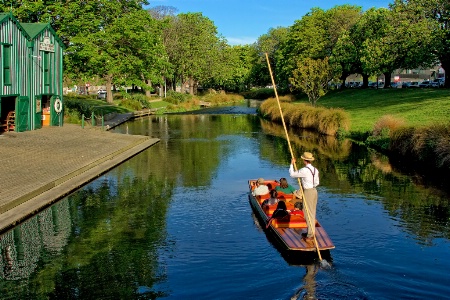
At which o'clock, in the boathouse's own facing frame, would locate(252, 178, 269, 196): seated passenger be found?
The seated passenger is roughly at 1 o'clock from the boathouse.

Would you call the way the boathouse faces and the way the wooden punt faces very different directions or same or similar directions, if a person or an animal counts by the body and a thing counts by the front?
very different directions

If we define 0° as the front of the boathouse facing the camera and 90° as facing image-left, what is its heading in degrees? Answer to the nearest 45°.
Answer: approximately 315°

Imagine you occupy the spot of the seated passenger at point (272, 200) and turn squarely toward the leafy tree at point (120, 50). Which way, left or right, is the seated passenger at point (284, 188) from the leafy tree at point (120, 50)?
right

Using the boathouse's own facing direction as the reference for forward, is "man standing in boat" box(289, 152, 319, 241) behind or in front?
in front

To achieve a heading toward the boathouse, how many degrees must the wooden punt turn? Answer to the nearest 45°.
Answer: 0° — it already faces it

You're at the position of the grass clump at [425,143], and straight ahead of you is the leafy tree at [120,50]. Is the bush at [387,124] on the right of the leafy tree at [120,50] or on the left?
right

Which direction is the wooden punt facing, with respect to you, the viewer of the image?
facing away from the viewer and to the left of the viewer

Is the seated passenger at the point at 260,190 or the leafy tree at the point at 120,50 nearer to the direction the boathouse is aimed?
the seated passenger

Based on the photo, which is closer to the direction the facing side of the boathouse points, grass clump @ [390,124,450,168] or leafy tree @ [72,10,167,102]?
the grass clump

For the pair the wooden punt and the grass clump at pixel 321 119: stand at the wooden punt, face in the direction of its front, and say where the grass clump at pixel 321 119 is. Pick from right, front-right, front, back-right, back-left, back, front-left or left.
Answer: front-right

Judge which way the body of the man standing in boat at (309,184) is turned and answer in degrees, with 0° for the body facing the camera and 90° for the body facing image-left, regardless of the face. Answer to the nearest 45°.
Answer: approximately 135°

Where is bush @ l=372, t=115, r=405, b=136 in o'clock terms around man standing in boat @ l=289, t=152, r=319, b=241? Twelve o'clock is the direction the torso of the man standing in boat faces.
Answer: The bush is roughly at 2 o'clock from the man standing in boat.

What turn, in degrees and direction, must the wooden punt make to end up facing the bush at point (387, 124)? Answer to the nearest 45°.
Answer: approximately 45° to its right
